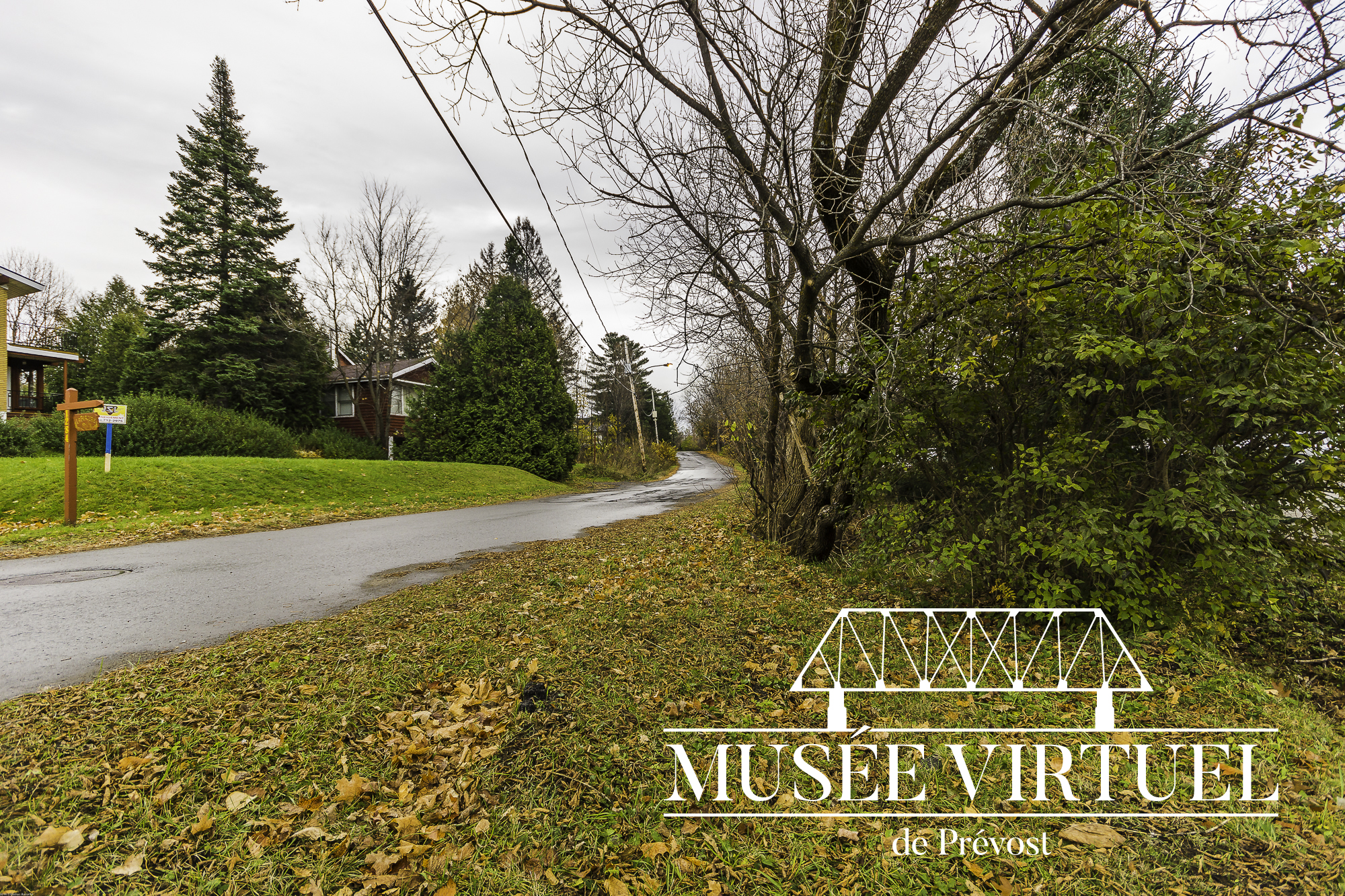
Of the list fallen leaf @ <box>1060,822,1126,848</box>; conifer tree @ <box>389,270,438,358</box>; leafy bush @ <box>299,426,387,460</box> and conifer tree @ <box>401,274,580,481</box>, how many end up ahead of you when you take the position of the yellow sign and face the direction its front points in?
1

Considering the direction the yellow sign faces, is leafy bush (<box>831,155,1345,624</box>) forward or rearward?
forward

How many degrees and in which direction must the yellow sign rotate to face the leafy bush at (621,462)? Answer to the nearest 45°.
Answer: approximately 135° to its left

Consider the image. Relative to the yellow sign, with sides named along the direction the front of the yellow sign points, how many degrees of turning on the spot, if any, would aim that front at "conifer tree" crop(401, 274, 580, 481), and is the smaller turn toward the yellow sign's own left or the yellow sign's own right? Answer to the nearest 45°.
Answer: approximately 135° to the yellow sign's own left

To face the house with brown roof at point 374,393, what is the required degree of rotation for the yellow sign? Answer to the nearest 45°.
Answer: approximately 135° to its left

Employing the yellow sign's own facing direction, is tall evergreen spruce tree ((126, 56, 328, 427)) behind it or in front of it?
behind

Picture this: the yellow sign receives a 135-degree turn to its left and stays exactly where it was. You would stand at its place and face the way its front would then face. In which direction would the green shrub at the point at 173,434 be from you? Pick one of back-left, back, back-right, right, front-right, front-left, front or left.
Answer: front-left

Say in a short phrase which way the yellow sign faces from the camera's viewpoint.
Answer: facing the viewer

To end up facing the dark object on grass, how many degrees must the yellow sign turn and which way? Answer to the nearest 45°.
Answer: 0° — it already faces it

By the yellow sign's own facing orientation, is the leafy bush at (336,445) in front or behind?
behind

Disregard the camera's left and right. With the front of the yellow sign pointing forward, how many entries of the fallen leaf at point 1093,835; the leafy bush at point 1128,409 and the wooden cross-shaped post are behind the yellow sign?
0

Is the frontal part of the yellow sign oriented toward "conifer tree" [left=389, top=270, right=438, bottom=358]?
no

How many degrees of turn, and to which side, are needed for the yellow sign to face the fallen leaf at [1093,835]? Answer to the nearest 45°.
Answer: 0° — it already faces it

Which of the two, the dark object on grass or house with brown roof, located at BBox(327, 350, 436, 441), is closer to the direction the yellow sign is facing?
the dark object on grass

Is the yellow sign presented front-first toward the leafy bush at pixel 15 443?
no
